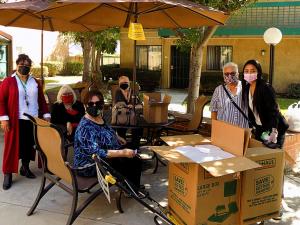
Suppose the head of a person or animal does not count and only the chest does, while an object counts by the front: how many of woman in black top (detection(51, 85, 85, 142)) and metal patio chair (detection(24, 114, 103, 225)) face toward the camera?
1

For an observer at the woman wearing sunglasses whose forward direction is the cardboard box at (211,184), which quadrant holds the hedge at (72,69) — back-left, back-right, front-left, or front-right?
back-left

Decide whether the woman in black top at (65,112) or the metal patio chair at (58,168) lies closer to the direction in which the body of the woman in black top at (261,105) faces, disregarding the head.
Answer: the metal patio chair

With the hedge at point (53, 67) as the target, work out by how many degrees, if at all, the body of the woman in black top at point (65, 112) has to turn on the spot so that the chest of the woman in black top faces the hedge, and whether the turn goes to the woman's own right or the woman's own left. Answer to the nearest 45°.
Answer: approximately 180°

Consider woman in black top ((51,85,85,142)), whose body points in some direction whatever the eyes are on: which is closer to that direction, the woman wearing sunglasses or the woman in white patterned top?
the woman wearing sunglasses

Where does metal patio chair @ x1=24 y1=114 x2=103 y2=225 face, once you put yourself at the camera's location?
facing away from the viewer and to the right of the viewer

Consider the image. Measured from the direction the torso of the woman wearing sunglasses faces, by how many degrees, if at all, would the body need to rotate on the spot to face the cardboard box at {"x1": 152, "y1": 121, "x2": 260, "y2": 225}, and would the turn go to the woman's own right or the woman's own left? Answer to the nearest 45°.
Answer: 0° — they already face it
